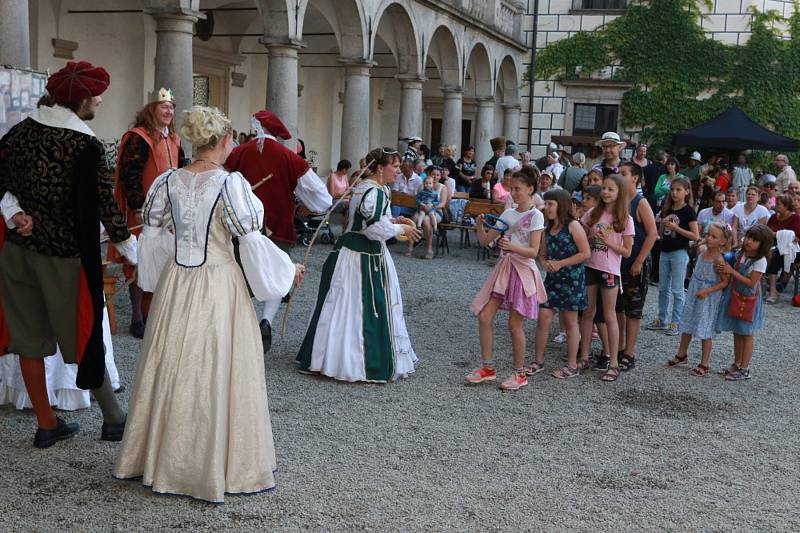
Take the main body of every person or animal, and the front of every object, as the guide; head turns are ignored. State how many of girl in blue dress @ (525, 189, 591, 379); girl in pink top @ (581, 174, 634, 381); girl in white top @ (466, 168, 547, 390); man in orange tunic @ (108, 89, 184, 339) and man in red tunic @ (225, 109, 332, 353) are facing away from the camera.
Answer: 1

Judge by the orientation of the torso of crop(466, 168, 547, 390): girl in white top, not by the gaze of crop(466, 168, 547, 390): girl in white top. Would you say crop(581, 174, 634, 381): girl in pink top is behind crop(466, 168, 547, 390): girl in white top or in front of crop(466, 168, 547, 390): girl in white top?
behind

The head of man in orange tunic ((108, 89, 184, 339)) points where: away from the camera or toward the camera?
toward the camera

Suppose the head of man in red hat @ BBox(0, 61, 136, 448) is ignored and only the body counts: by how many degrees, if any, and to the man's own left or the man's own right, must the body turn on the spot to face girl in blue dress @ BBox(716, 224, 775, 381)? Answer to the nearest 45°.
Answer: approximately 45° to the man's own right

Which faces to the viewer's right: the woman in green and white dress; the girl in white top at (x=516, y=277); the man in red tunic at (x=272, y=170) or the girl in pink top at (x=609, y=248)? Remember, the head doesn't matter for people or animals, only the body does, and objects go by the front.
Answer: the woman in green and white dress

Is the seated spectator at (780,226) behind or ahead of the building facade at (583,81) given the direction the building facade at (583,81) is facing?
ahead

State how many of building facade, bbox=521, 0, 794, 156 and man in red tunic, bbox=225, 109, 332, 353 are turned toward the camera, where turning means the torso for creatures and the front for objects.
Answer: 1

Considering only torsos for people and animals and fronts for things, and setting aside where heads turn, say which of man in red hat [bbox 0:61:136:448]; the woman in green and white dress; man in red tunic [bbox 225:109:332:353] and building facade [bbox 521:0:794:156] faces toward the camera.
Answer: the building facade

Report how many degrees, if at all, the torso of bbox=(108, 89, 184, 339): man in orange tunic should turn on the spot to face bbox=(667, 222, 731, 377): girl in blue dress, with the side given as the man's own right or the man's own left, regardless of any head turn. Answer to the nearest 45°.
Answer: approximately 45° to the man's own left

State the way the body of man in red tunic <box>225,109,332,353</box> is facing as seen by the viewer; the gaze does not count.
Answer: away from the camera

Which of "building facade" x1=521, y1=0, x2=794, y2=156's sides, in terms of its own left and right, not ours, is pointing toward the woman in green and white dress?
front

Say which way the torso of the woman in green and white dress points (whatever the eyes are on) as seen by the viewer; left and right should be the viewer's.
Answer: facing to the right of the viewer

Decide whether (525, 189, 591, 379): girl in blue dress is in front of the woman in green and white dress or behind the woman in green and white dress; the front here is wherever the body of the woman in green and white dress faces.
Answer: in front

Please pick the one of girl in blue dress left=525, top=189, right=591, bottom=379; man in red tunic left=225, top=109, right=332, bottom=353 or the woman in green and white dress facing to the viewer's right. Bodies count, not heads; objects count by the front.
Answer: the woman in green and white dress

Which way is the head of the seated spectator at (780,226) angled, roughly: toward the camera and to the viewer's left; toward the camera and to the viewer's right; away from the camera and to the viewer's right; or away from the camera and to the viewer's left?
toward the camera and to the viewer's left

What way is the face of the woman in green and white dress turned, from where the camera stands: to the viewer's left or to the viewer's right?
to the viewer's right

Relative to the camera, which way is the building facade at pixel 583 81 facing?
toward the camera

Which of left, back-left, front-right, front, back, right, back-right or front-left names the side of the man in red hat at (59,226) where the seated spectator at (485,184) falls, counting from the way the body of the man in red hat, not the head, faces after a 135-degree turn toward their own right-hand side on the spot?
back-left

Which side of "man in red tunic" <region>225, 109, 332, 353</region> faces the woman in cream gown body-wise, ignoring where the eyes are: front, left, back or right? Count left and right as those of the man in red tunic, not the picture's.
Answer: back
